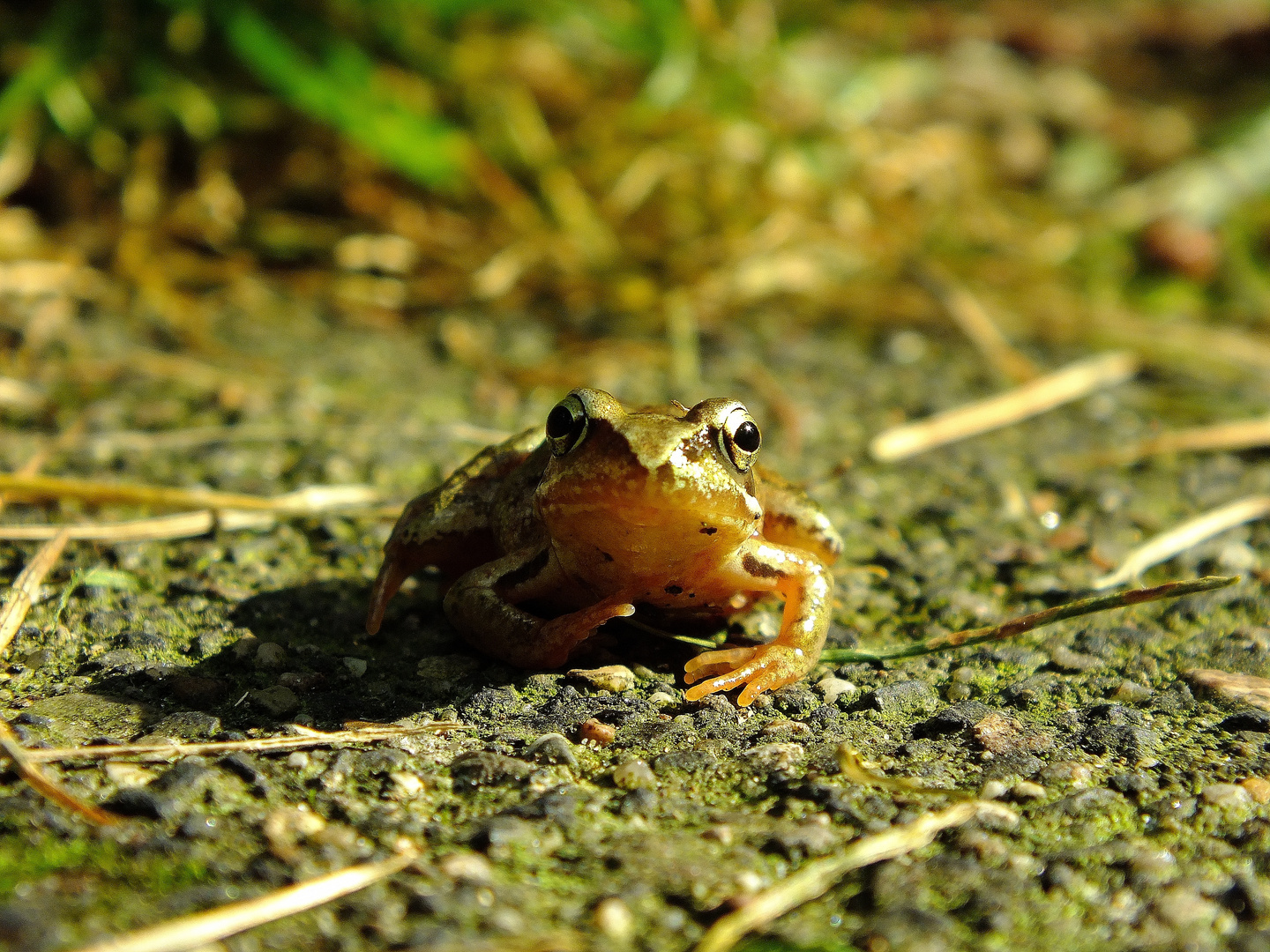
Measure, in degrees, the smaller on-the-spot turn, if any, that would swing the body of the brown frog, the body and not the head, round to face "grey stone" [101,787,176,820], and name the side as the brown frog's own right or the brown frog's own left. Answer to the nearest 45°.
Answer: approximately 45° to the brown frog's own right

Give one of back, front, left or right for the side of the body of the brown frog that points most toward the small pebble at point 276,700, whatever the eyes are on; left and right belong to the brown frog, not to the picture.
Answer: right

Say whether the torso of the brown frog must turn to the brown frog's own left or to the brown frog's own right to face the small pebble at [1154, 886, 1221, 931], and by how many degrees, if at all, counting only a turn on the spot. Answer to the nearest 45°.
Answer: approximately 45° to the brown frog's own left

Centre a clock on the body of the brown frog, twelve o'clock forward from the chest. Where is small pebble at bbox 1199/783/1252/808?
The small pebble is roughly at 10 o'clock from the brown frog.

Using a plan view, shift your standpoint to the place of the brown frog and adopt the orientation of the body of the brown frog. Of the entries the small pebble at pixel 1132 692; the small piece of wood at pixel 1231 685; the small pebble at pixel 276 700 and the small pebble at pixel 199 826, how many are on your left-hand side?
2

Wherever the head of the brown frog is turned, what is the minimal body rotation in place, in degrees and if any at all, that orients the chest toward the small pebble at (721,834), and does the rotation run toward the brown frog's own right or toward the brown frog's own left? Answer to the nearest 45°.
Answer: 0° — it already faces it

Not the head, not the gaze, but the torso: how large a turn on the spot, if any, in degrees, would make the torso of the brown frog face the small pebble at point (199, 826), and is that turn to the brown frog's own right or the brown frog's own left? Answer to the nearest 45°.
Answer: approximately 45° to the brown frog's own right

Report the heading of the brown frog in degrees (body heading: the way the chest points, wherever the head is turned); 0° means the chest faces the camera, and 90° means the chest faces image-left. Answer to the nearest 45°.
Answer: approximately 0°

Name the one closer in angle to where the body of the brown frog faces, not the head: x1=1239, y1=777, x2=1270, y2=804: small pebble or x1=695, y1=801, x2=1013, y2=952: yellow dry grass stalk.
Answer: the yellow dry grass stalk

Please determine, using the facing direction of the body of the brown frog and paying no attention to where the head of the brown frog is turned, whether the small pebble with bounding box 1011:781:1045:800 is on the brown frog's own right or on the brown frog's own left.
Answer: on the brown frog's own left

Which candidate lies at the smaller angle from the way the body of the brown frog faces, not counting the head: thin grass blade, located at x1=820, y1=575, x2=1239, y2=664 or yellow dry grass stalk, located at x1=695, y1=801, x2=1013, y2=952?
the yellow dry grass stalk
